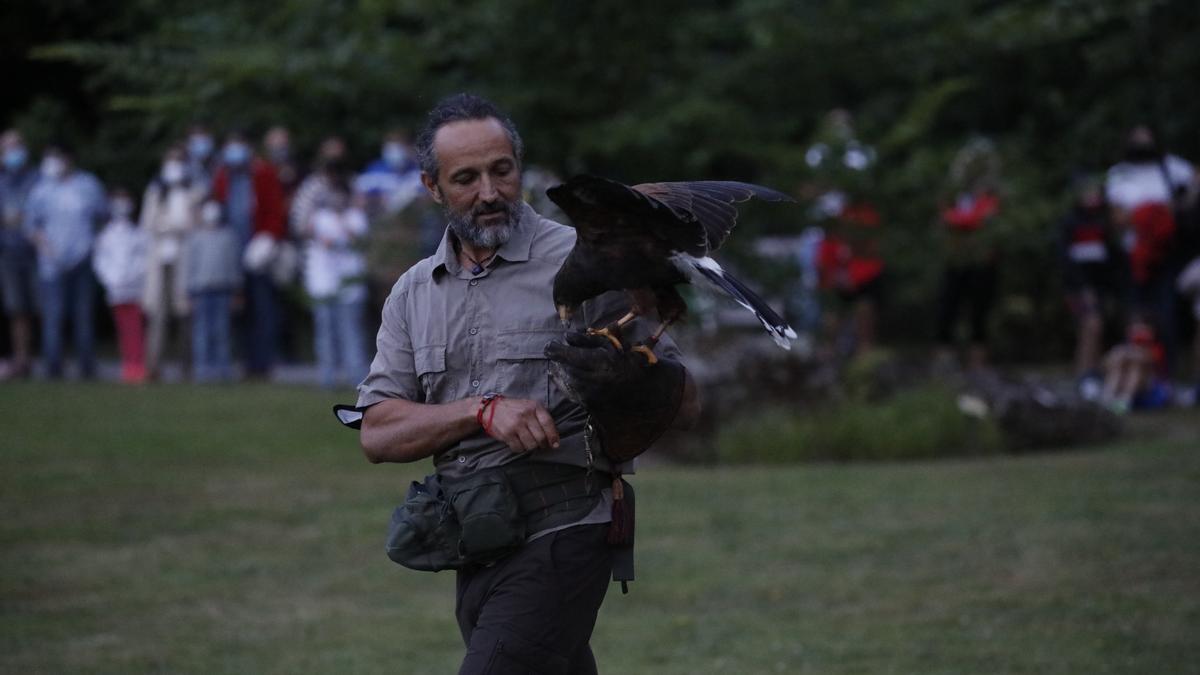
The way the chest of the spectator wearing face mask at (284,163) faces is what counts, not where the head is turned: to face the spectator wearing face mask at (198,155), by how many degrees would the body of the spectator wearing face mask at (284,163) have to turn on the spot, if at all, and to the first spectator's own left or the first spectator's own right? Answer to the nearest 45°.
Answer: approximately 135° to the first spectator's own right

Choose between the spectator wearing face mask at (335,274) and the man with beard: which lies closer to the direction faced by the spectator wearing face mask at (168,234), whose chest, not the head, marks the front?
the man with beard

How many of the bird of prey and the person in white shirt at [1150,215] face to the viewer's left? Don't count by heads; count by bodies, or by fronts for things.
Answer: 1

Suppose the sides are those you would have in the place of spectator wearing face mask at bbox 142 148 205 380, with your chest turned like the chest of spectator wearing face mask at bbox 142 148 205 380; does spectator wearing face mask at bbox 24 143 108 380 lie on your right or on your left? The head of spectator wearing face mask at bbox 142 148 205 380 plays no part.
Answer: on your right

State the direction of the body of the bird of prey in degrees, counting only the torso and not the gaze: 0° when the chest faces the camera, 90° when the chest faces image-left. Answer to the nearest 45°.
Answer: approximately 90°

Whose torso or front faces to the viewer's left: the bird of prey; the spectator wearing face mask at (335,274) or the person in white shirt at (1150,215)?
the bird of prey

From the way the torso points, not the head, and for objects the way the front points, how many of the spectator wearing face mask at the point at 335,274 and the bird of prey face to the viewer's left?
1

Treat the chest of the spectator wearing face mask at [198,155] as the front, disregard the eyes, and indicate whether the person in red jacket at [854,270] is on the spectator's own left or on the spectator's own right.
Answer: on the spectator's own left
